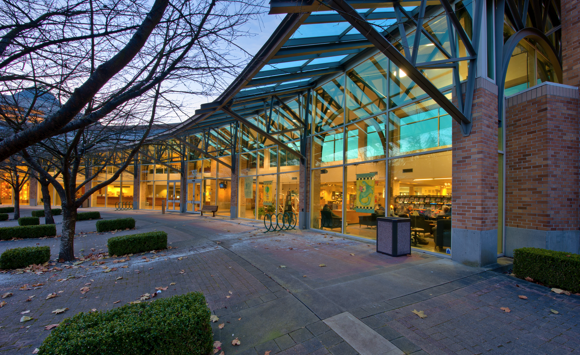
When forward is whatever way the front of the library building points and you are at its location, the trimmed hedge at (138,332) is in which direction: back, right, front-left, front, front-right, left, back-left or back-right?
front

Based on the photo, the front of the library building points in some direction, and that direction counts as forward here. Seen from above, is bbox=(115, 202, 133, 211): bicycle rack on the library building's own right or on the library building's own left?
on the library building's own right

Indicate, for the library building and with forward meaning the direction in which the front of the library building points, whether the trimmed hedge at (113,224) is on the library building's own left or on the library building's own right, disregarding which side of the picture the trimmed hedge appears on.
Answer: on the library building's own right

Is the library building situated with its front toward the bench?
no

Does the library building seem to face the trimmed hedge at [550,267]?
no

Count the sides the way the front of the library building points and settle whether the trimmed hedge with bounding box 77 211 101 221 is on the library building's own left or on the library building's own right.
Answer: on the library building's own right

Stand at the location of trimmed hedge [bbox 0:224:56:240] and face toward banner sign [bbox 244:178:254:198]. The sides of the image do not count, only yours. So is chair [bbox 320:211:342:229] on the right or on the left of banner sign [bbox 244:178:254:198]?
right

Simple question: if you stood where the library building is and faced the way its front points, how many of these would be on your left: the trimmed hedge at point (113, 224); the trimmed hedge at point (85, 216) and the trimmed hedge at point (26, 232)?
0

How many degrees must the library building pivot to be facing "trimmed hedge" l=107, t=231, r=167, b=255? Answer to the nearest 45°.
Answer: approximately 45° to its right

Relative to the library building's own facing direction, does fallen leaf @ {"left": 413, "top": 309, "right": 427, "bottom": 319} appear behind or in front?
in front

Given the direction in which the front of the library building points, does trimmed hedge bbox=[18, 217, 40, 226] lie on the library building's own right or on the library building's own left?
on the library building's own right

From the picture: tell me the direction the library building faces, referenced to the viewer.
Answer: facing the viewer and to the left of the viewer

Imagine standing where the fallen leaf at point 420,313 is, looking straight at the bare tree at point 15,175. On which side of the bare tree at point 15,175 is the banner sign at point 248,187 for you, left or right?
right
